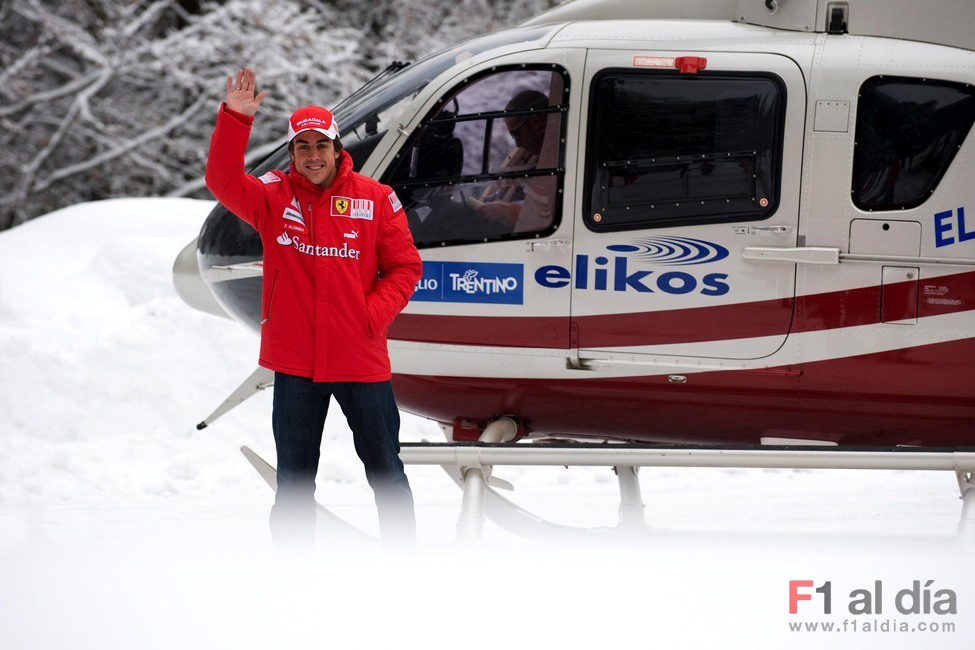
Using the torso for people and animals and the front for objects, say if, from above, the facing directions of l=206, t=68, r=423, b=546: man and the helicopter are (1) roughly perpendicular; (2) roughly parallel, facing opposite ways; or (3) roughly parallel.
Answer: roughly perpendicular

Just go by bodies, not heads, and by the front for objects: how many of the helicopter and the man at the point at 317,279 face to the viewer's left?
1

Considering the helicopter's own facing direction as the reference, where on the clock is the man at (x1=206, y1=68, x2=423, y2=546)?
The man is roughly at 11 o'clock from the helicopter.

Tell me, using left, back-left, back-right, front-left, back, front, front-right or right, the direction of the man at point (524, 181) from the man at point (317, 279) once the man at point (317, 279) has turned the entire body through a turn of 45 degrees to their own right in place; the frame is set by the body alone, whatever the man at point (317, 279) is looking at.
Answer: back

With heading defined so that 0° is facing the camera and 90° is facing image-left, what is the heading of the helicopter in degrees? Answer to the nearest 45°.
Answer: approximately 90°

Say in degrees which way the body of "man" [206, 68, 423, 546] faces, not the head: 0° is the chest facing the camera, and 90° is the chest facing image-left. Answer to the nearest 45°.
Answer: approximately 0°
